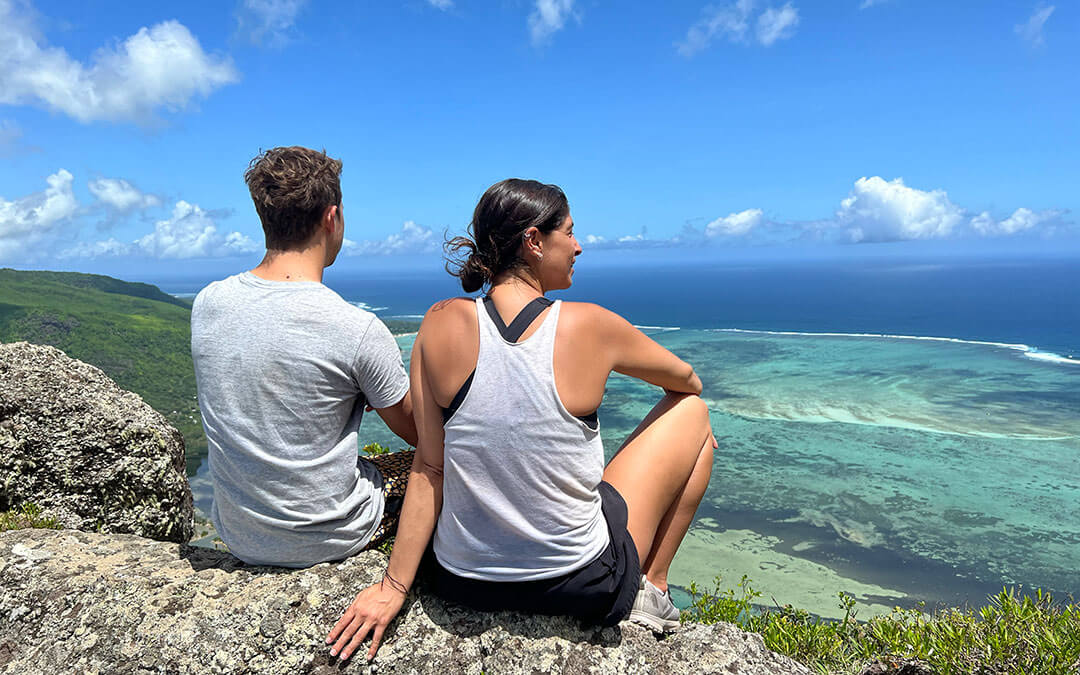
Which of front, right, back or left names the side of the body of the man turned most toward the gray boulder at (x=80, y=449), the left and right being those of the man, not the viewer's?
left

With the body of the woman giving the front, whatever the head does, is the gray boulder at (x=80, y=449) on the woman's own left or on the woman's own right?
on the woman's own left

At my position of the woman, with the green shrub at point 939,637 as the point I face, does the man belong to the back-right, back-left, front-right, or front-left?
back-left

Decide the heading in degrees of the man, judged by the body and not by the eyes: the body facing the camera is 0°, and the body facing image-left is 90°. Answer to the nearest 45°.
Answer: approximately 225°

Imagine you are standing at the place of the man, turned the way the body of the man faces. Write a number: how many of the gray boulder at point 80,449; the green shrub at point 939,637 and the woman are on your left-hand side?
1

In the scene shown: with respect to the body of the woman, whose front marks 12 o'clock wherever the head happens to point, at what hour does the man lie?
The man is roughly at 8 o'clock from the woman.

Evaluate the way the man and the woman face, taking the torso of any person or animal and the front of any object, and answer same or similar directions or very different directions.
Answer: same or similar directions

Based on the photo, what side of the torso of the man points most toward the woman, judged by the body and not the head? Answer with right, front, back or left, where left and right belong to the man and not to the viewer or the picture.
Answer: right

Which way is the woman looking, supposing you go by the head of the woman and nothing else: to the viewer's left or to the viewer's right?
to the viewer's right

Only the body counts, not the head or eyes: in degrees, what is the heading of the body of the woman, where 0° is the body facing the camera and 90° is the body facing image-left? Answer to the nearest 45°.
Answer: approximately 225°

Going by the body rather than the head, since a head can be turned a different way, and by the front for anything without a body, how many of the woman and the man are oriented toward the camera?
0

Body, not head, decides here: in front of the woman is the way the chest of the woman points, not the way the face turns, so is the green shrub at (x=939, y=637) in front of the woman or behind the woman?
in front

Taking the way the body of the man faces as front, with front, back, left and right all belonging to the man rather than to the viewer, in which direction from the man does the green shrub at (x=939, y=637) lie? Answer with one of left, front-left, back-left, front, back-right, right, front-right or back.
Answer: front-right
